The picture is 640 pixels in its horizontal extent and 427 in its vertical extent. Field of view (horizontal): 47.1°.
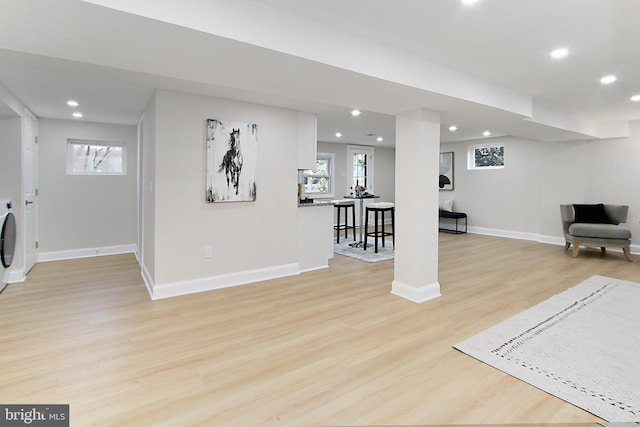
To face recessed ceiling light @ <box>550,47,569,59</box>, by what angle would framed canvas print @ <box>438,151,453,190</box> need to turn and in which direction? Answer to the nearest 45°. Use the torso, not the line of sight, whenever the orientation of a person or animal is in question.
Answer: approximately 45° to its left

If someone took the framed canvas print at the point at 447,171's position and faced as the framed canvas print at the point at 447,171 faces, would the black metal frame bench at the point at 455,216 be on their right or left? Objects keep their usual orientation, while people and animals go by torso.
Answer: on their left

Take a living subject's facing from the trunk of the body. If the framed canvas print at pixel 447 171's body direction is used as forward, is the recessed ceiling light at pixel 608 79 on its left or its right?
on its left

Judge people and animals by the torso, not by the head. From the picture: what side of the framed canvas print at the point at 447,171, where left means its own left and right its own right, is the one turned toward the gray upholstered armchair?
left

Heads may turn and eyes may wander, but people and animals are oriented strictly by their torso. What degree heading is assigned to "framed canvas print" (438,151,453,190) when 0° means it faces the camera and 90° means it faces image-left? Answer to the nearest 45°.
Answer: approximately 45°

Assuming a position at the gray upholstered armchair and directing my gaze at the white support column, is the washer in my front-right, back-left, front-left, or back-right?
front-right

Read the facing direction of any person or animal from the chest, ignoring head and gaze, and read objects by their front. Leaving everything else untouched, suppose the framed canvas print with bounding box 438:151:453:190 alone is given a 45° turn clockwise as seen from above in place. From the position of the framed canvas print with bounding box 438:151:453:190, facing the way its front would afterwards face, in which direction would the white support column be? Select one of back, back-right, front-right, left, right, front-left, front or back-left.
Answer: left

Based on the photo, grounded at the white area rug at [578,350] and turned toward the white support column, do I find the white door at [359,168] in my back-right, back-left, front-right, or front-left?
front-right

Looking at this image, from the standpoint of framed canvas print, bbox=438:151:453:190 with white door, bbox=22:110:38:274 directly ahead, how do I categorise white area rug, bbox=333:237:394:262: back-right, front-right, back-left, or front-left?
front-left

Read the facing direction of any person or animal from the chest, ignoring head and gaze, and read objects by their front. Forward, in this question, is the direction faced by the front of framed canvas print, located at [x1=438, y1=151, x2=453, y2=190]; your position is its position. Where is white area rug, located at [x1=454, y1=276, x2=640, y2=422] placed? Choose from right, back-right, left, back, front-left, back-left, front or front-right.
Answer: front-left
